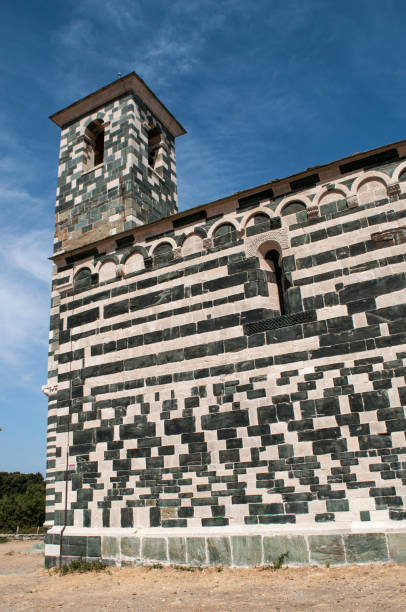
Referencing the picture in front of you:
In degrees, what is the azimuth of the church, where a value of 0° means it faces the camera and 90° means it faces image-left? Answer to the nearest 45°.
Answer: approximately 135°
